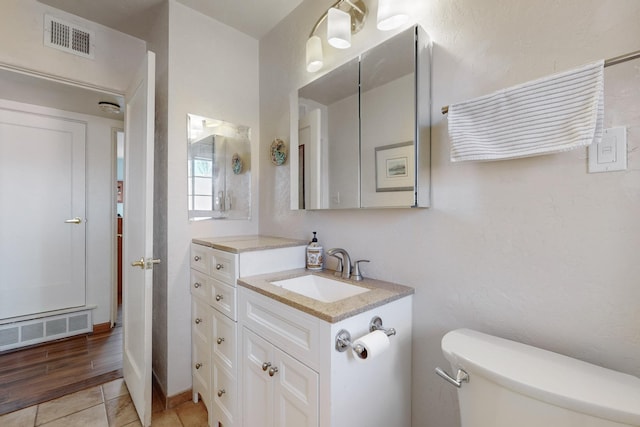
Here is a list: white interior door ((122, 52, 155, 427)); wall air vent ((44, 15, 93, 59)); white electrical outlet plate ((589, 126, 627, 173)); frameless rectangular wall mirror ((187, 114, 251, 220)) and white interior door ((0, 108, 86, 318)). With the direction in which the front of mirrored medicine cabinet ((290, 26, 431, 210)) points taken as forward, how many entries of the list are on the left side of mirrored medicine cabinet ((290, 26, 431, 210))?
1

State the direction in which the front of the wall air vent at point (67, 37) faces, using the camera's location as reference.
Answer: facing the viewer and to the right of the viewer

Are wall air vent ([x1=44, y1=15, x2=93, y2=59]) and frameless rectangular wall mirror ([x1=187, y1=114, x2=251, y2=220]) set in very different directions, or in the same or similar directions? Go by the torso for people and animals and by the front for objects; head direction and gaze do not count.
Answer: same or similar directions

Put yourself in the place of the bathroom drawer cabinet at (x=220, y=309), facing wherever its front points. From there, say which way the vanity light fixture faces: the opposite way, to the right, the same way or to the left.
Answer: the same way

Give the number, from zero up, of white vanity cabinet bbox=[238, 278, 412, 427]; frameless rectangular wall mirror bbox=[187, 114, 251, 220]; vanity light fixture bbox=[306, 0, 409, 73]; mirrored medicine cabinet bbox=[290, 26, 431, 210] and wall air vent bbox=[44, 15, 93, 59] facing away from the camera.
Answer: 0

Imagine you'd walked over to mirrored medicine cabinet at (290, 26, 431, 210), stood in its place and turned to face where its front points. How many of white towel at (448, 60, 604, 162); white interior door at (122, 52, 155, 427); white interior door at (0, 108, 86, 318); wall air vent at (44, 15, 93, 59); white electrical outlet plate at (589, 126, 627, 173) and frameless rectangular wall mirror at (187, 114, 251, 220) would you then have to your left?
2

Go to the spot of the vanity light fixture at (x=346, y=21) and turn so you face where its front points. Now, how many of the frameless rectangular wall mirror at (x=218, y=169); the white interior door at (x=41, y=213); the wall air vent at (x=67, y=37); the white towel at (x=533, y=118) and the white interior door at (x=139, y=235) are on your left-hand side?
1

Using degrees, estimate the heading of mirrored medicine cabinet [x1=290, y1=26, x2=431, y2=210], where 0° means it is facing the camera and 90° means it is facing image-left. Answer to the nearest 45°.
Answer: approximately 45°

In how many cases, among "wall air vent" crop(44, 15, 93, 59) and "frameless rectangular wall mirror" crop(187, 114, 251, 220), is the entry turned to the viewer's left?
0

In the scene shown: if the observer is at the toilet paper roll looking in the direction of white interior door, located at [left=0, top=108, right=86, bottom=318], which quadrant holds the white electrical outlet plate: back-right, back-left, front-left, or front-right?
back-right

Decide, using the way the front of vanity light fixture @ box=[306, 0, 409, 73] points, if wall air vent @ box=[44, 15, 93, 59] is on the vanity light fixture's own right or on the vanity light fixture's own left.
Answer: on the vanity light fixture's own right
